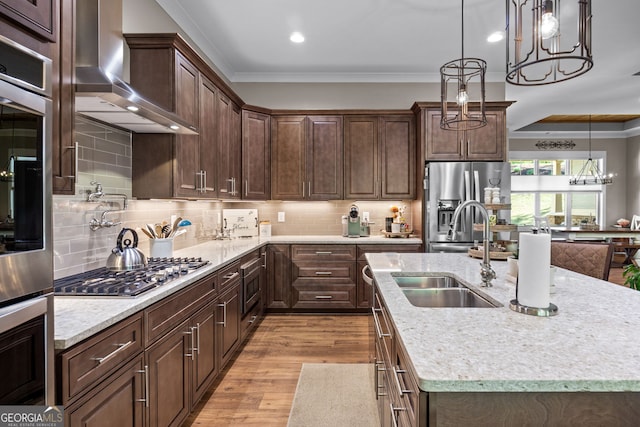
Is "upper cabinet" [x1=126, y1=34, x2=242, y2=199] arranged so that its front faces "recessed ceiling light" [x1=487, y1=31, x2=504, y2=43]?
yes

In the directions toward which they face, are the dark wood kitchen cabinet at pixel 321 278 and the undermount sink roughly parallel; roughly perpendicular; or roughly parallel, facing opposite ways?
roughly perpendicular

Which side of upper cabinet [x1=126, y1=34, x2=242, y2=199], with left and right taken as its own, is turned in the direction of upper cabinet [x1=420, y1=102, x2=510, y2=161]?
front

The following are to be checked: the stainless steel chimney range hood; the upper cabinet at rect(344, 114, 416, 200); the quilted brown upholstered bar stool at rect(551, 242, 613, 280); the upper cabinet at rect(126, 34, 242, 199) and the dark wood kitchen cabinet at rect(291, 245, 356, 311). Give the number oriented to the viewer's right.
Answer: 2

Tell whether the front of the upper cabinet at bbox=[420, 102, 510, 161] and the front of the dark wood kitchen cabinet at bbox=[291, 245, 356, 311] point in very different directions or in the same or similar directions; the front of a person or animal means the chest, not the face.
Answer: same or similar directions

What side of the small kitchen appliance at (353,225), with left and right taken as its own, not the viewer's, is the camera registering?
front

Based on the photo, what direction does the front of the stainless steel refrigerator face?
toward the camera

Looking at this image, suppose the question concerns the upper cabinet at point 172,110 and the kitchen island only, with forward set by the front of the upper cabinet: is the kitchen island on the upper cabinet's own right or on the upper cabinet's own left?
on the upper cabinet's own right

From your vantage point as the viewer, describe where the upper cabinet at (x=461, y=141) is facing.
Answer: facing the viewer

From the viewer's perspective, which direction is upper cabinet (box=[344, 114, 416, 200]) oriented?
toward the camera

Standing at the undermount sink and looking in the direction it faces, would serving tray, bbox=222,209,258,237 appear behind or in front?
in front

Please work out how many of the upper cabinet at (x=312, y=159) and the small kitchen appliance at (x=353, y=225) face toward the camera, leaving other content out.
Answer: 2

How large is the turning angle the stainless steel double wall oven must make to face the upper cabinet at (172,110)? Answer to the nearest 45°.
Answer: approximately 45° to its left

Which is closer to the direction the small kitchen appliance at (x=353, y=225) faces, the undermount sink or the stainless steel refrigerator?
the undermount sink

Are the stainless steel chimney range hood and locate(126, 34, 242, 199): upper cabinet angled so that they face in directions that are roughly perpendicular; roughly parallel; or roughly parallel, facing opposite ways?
roughly parallel

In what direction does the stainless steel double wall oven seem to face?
to the viewer's right

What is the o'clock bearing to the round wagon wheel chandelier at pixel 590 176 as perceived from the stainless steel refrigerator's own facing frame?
The round wagon wheel chandelier is roughly at 7 o'clock from the stainless steel refrigerator.

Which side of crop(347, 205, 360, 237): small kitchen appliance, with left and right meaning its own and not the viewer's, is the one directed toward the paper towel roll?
front

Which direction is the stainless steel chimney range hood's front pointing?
to the viewer's right

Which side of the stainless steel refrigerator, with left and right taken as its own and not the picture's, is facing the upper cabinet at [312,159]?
right
